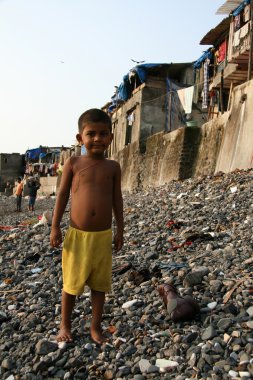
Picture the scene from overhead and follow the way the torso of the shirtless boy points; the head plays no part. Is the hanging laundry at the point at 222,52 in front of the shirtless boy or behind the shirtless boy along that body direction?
behind

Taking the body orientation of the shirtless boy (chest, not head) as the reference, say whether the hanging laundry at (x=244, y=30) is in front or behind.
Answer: behind

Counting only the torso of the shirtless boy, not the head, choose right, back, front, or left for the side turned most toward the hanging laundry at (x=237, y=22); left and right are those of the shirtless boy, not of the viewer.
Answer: back

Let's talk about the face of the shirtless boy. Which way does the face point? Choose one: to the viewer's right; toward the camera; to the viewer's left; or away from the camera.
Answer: toward the camera

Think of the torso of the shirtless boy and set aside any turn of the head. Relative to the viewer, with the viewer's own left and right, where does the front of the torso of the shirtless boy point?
facing the viewer

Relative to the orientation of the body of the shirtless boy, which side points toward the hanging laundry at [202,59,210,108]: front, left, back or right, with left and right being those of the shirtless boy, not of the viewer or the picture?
back

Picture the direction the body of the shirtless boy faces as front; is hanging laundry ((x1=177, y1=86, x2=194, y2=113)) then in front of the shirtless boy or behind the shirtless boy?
behind

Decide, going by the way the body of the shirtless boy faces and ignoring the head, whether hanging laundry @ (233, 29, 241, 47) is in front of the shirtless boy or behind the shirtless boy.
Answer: behind
